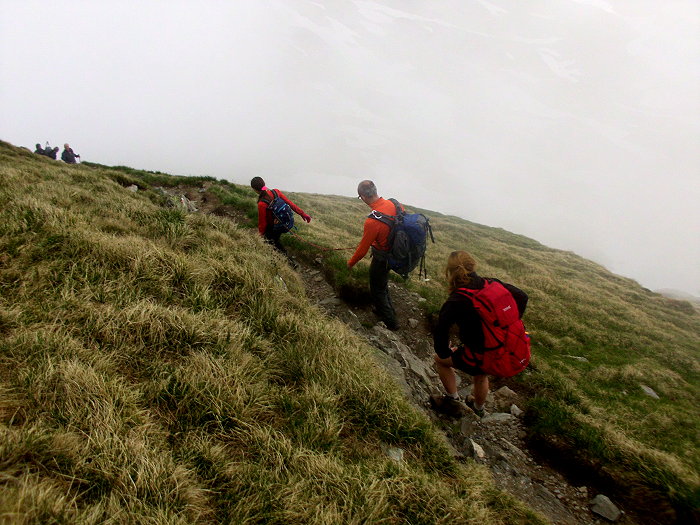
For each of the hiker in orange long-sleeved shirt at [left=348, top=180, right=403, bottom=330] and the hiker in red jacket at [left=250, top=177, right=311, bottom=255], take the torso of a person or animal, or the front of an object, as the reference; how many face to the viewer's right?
0

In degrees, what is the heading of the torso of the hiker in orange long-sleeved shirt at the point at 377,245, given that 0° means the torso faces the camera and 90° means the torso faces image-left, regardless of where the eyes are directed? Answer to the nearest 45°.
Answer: approximately 135°

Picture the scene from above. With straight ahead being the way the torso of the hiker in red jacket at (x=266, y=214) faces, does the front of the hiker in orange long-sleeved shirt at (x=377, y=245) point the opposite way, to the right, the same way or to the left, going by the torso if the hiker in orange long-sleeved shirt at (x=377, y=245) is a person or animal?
the same way

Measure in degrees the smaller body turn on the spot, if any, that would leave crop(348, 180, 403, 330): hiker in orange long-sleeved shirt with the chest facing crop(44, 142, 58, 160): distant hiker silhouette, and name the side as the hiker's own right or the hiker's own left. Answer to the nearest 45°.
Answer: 0° — they already face them

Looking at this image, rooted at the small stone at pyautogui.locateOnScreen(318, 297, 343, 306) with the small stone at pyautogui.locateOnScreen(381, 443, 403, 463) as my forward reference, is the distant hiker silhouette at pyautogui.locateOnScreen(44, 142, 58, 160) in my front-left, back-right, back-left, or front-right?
back-right

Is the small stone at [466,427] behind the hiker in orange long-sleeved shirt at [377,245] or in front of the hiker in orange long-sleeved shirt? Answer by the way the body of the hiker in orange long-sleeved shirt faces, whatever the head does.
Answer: behind

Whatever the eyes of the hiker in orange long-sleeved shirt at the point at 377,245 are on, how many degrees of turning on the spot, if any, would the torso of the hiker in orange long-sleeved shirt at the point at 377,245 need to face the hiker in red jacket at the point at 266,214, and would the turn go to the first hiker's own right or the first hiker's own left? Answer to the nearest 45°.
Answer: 0° — they already face them

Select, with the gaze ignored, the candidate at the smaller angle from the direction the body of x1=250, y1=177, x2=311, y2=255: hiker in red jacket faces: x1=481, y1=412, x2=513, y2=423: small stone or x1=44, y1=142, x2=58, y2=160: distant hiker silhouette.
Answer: the distant hiker silhouette

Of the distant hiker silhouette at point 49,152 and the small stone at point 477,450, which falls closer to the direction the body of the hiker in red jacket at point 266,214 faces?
the distant hiker silhouette

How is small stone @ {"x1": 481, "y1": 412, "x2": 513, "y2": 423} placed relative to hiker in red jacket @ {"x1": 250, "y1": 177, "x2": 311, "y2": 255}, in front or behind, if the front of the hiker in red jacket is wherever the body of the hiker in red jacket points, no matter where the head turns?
behind

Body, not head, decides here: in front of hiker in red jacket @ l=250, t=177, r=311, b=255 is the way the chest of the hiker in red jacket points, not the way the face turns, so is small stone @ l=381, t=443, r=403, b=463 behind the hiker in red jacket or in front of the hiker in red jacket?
behind

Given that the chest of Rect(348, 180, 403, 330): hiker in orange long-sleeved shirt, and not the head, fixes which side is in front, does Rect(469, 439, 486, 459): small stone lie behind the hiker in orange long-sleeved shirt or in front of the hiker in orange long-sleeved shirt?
behind

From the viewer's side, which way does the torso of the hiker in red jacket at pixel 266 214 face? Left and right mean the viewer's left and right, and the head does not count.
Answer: facing away from the viewer and to the left of the viewer
